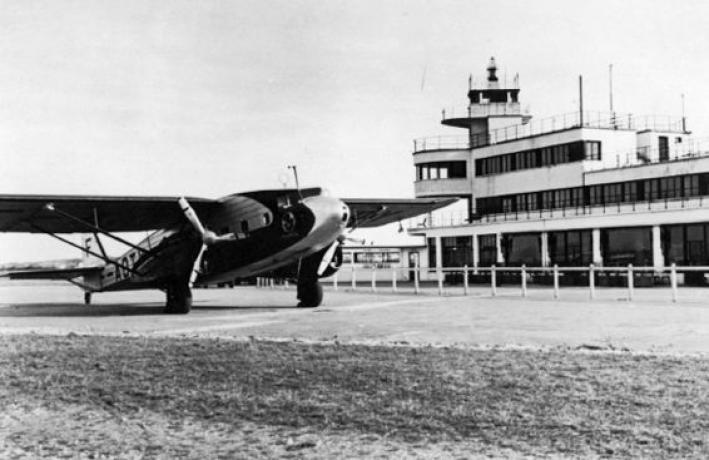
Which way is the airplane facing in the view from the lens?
facing the viewer and to the right of the viewer
